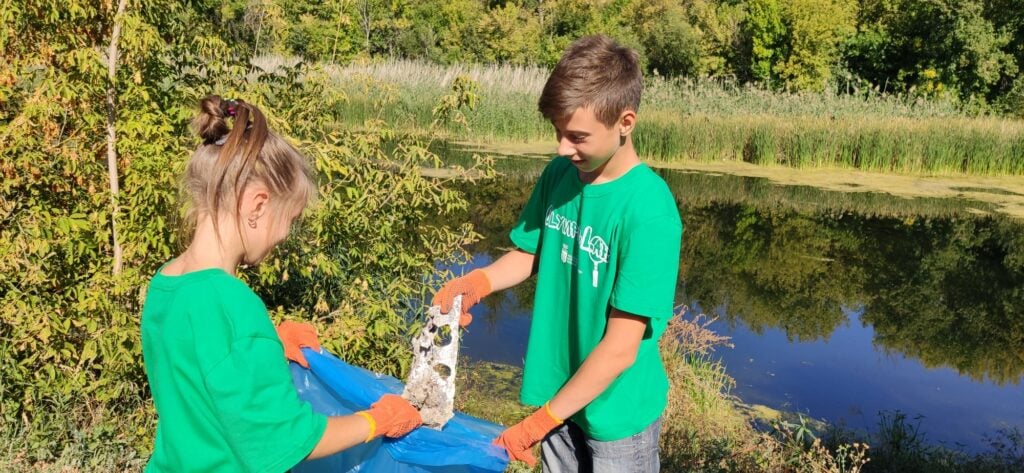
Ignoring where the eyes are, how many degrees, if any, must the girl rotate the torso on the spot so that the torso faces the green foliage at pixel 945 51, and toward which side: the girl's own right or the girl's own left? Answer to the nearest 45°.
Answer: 0° — they already face it

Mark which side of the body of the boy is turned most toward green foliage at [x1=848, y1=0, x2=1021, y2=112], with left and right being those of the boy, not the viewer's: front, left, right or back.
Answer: back

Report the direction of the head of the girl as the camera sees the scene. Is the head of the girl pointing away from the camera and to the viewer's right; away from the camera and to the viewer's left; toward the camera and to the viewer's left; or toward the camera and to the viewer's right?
away from the camera and to the viewer's right

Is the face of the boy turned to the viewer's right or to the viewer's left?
to the viewer's left

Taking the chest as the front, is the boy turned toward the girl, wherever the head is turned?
yes

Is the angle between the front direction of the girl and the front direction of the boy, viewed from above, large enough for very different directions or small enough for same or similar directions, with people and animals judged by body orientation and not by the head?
very different directions

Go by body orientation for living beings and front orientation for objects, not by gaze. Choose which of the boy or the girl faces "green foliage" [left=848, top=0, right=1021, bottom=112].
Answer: the girl

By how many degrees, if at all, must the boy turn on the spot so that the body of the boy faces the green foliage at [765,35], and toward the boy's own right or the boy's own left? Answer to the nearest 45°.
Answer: approximately 135° to the boy's own right

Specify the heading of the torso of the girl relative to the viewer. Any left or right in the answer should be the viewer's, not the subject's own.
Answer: facing away from the viewer and to the right of the viewer

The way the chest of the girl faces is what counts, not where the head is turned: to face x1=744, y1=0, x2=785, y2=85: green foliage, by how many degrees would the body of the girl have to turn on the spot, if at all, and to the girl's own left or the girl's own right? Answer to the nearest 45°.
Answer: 0° — they already face it
